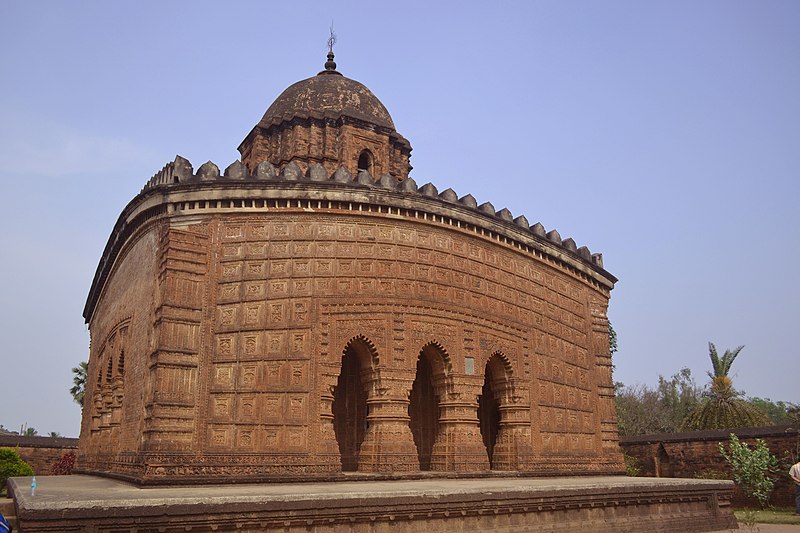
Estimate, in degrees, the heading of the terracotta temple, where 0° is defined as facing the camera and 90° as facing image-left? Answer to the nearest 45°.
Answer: approximately 315°

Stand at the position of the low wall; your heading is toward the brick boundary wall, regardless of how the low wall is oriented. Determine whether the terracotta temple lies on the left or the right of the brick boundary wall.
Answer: right

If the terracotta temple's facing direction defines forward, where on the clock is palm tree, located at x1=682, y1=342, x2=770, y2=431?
The palm tree is roughly at 9 o'clock from the terracotta temple.

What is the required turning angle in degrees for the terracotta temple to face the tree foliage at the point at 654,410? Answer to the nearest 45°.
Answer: approximately 90° to its left

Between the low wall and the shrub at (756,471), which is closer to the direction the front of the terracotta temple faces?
the shrub

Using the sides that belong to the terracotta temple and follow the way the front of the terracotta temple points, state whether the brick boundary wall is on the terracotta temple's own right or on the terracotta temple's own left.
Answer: on the terracotta temple's own left

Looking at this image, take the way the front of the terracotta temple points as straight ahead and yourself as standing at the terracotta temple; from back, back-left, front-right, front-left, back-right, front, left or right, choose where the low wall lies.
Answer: back

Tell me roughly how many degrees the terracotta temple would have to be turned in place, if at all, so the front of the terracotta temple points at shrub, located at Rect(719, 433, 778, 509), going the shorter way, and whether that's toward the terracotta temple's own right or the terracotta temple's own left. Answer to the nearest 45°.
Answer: approximately 45° to the terracotta temple's own left
